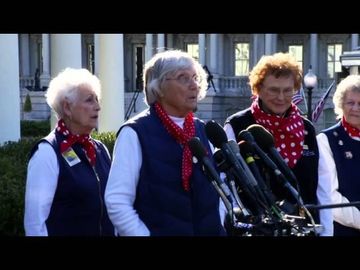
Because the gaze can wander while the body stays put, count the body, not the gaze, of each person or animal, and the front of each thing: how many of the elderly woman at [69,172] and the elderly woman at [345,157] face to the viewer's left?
0

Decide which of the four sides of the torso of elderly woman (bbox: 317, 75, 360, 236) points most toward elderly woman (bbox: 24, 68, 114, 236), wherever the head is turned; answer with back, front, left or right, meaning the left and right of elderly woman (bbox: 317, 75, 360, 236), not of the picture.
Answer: right

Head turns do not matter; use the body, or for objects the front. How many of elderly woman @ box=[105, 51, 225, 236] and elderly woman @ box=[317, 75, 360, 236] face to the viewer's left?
0

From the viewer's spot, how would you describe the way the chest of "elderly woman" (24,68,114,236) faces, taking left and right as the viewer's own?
facing the viewer and to the right of the viewer

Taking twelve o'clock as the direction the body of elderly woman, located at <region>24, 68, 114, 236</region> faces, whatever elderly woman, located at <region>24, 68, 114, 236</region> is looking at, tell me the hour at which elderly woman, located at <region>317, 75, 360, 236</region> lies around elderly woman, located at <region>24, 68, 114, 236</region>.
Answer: elderly woman, located at <region>317, 75, 360, 236</region> is roughly at 10 o'clock from elderly woman, located at <region>24, 68, 114, 236</region>.

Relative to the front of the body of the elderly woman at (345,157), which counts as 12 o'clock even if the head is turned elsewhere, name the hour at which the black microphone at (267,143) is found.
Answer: The black microphone is roughly at 2 o'clock from the elderly woman.

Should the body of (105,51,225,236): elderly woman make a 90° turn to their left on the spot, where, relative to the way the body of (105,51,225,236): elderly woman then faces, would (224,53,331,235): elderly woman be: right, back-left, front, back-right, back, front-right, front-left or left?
front

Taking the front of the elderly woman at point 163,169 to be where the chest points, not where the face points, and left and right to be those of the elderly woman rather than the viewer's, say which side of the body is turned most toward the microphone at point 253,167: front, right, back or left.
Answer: front

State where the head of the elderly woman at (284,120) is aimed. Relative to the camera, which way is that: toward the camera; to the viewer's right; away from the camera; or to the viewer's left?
toward the camera

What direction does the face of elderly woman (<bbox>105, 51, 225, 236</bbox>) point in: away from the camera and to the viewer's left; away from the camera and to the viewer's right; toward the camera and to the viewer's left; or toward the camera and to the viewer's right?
toward the camera and to the viewer's right

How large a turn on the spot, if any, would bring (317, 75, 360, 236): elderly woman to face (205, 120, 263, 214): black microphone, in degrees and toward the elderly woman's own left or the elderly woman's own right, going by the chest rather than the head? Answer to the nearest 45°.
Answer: approximately 45° to the elderly woman's own right
